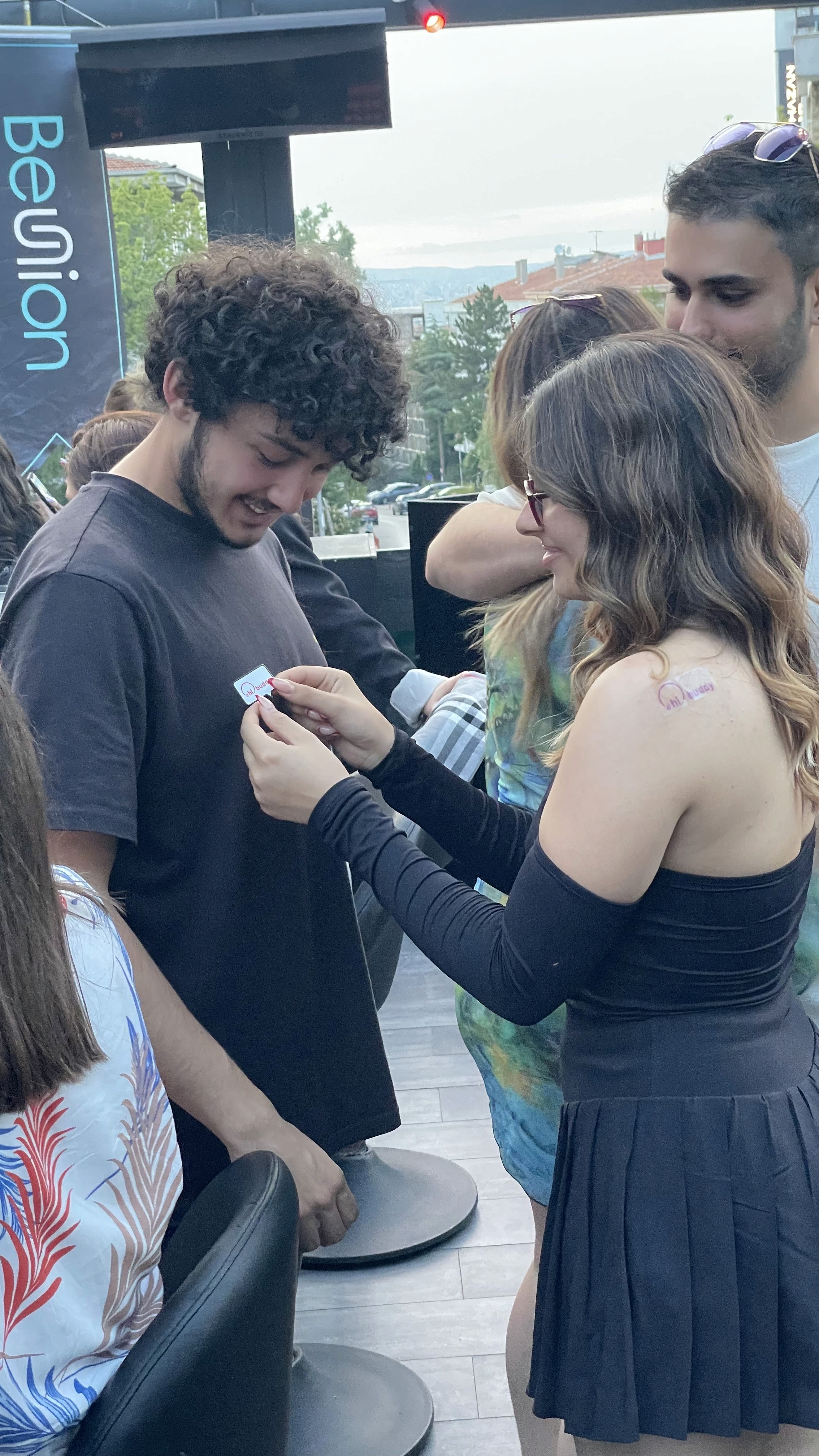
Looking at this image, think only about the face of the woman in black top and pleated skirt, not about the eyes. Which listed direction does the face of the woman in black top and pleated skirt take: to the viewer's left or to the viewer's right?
to the viewer's left

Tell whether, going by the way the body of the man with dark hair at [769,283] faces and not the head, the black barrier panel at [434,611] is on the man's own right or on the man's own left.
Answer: on the man's own right

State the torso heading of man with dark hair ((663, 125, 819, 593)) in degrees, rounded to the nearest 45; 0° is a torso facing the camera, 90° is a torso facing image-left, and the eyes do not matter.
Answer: approximately 45°

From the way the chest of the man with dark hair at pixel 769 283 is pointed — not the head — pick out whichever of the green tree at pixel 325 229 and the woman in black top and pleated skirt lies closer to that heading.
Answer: the woman in black top and pleated skirt

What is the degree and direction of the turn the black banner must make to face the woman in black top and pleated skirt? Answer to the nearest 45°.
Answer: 0° — it already faces them

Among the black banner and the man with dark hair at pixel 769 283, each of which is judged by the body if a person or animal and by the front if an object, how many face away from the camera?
0

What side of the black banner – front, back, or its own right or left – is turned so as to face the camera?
front

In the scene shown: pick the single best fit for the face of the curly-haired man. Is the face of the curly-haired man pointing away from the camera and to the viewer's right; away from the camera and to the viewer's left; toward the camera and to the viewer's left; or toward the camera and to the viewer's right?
toward the camera and to the viewer's right

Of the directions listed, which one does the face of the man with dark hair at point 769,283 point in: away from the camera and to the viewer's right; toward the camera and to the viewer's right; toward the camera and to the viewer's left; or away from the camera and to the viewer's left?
toward the camera and to the viewer's left

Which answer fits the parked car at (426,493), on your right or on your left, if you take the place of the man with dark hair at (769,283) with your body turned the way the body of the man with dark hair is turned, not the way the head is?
on your right

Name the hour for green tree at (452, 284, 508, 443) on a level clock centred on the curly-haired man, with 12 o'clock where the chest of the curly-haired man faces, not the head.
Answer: The green tree is roughly at 8 o'clock from the curly-haired man.
